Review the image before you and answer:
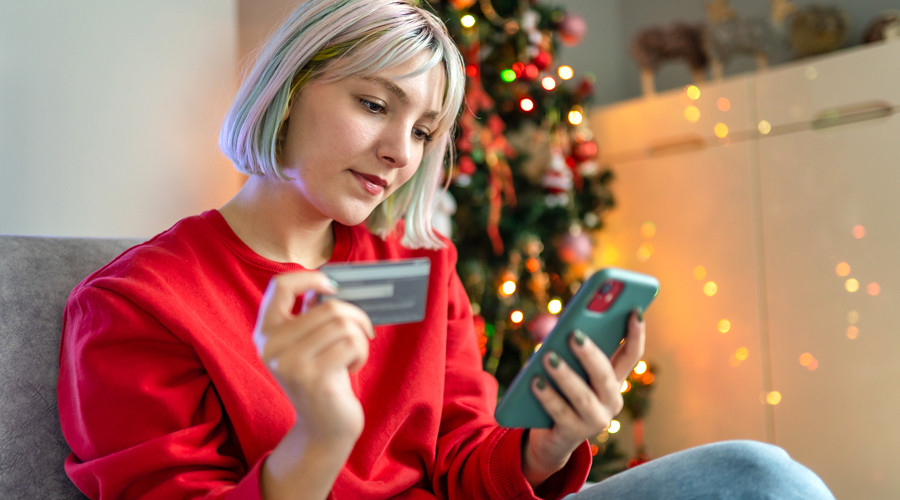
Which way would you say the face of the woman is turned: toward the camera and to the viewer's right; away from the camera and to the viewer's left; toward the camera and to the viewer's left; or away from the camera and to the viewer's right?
toward the camera and to the viewer's right

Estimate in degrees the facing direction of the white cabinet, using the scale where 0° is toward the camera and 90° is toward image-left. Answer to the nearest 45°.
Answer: approximately 45°
